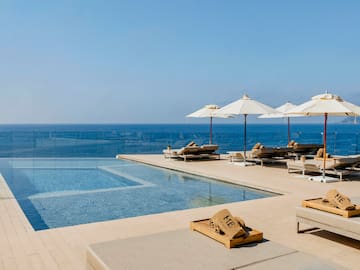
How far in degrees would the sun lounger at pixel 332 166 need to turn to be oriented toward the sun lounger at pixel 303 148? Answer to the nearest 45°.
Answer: approximately 90° to its right

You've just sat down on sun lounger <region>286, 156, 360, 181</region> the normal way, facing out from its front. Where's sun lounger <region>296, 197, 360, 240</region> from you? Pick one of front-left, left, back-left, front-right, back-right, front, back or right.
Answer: left

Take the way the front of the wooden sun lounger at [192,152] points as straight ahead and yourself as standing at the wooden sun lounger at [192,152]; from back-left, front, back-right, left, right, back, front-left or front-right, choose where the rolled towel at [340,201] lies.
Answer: left

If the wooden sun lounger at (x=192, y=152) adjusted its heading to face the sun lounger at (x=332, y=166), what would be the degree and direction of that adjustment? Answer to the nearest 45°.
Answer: approximately 135° to its left

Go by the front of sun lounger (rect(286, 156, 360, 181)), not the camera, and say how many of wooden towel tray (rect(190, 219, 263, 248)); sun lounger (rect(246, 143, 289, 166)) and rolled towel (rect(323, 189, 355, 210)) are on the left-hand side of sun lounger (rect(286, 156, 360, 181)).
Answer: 2

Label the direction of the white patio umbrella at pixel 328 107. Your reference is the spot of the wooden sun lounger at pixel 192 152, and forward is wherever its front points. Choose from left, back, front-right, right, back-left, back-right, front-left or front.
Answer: back-left

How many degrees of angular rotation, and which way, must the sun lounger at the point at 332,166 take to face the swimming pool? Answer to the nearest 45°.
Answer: approximately 45° to its left

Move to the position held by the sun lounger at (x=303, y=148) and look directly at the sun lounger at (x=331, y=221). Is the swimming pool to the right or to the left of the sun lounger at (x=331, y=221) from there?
right

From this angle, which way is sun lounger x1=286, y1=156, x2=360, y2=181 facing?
to the viewer's left

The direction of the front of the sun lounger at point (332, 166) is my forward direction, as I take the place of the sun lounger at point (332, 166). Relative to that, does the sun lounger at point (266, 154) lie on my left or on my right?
on my right

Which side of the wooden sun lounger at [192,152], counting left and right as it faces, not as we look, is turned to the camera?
left

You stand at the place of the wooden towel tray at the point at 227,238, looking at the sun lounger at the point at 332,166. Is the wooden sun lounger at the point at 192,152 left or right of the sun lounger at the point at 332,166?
left

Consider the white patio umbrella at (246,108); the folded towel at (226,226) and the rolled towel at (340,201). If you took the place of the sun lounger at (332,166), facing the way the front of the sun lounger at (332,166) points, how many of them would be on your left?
2
